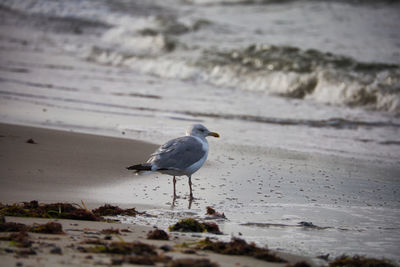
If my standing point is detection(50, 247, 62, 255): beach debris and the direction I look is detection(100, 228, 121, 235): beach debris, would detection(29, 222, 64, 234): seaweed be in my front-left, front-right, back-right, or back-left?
front-left

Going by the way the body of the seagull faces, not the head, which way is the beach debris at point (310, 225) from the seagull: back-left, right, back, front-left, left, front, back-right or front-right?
front-right

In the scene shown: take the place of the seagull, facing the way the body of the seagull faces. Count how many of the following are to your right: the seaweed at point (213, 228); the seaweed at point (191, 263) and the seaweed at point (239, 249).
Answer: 3

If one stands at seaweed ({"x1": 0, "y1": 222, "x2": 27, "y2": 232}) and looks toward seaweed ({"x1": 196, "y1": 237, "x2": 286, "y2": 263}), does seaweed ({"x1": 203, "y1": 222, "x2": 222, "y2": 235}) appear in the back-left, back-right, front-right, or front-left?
front-left

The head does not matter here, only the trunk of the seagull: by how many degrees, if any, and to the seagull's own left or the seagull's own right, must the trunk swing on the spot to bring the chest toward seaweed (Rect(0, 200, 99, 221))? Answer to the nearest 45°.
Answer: approximately 135° to the seagull's own right

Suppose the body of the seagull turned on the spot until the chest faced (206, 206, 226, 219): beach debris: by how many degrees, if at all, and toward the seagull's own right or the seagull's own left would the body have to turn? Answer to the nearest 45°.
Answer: approximately 90° to the seagull's own right

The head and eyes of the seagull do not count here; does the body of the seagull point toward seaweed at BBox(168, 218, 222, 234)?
no

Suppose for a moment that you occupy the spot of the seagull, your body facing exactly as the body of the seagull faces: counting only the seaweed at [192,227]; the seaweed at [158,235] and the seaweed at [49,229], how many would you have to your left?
0

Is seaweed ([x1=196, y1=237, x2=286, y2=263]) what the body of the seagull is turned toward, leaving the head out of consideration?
no

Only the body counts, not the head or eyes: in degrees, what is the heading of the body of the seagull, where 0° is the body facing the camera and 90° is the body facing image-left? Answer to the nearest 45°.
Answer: approximately 270°

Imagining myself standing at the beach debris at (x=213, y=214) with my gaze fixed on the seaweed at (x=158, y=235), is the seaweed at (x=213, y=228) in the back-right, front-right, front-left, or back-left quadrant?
front-left

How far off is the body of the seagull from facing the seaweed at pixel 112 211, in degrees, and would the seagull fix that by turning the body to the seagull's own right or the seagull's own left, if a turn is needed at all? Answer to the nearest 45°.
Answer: approximately 135° to the seagull's own right

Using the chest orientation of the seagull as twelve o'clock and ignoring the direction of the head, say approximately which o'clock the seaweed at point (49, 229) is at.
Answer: The seaweed is roughly at 4 o'clock from the seagull.

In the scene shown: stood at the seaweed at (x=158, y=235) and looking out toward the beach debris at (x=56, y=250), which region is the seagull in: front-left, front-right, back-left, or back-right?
back-right

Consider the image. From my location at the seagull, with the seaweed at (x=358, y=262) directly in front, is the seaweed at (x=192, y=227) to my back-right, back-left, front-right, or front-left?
front-right

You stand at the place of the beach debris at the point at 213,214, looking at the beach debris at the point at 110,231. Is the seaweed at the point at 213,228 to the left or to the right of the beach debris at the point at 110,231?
left

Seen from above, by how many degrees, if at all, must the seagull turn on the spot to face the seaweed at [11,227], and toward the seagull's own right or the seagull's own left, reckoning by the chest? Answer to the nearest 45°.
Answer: approximately 135° to the seagull's own right

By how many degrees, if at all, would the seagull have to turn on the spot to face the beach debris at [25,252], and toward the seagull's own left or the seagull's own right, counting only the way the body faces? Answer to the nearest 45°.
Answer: approximately 90° to the seagull's own right
